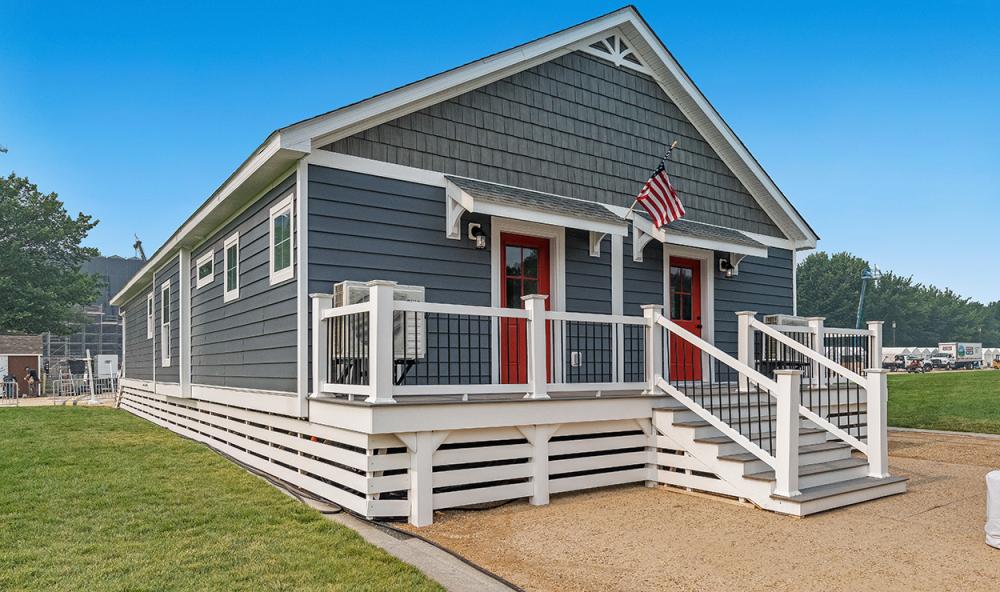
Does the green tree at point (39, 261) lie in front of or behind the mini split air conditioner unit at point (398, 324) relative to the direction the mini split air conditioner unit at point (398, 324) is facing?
behind

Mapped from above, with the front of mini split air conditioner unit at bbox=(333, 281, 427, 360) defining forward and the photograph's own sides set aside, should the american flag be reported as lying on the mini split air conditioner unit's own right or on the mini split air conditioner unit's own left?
on the mini split air conditioner unit's own left

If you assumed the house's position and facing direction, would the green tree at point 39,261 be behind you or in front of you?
behind

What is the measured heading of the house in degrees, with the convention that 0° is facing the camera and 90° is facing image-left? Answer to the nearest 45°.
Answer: approximately 315°
